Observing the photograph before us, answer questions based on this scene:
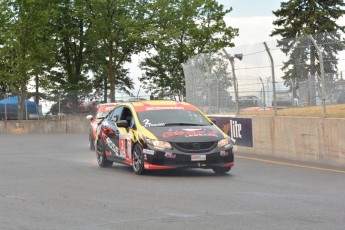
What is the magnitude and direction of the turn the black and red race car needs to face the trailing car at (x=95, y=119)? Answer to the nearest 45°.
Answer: approximately 135° to its left

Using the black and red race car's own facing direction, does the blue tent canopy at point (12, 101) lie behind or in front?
behind

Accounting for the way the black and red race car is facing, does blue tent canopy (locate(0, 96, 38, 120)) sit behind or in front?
behind

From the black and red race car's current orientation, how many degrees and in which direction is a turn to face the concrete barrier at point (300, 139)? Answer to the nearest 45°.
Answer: approximately 90° to its left

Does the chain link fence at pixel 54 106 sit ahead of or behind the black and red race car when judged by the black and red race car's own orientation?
behind

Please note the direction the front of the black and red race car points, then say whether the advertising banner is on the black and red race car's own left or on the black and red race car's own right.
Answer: on the black and red race car's own left

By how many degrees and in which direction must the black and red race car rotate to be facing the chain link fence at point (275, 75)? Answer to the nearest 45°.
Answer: approximately 90° to its left

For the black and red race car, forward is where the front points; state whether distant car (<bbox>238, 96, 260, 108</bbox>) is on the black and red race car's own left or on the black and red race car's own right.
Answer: on the black and red race car's own left

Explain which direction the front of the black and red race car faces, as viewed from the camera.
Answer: facing the viewer and to the right of the viewer
